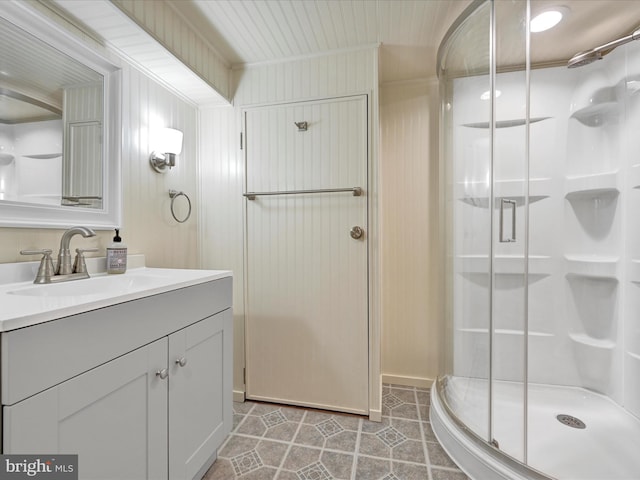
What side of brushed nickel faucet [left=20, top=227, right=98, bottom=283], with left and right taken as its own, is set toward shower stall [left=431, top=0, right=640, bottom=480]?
front

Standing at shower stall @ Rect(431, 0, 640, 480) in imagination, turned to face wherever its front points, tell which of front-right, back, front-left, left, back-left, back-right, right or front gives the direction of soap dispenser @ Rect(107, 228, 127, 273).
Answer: front

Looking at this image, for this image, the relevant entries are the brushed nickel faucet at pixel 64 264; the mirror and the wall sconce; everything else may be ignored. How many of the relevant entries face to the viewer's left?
0

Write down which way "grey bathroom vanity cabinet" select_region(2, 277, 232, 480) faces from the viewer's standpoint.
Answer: facing the viewer and to the right of the viewer

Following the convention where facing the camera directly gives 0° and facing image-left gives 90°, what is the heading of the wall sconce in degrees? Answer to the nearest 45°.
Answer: approximately 315°

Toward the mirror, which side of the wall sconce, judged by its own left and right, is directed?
right

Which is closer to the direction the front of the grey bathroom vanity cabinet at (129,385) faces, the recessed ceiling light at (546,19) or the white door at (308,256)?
the recessed ceiling light

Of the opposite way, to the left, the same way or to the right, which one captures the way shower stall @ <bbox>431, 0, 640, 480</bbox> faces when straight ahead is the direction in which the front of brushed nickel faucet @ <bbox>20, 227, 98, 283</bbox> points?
the opposite way

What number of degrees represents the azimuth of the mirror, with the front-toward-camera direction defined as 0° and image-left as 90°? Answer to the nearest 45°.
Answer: approximately 315°

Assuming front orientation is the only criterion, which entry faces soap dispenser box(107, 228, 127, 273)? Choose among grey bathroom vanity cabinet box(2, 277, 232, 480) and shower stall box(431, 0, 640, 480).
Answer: the shower stall

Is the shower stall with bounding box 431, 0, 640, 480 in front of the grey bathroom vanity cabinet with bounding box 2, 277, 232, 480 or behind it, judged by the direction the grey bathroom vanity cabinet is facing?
in front

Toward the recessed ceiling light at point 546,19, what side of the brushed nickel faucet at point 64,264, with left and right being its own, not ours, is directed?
front
